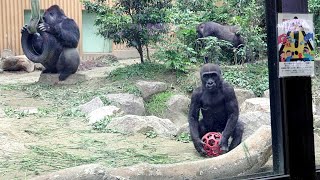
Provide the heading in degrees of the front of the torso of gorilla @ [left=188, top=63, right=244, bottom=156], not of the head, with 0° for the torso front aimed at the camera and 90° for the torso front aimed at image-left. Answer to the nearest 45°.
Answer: approximately 0°

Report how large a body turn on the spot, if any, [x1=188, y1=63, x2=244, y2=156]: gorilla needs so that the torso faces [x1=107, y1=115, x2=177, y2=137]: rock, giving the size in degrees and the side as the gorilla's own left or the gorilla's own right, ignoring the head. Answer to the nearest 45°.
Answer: approximately 135° to the gorilla's own right

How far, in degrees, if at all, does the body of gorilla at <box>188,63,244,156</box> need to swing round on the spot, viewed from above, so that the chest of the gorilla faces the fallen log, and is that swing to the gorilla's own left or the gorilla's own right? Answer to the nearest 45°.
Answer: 0° — it already faces it

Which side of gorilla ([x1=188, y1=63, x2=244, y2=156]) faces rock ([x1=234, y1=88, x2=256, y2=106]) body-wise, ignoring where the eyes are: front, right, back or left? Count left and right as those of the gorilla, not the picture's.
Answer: back

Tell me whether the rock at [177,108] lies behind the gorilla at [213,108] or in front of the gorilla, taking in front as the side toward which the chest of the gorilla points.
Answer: behind

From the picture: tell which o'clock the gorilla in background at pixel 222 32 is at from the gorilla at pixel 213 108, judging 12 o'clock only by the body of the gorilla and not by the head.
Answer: The gorilla in background is roughly at 6 o'clock from the gorilla.

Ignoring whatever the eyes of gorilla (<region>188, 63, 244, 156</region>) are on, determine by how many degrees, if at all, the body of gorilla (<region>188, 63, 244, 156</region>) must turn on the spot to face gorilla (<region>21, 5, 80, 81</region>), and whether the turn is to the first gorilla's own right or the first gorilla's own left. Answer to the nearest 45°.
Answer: approximately 135° to the first gorilla's own right

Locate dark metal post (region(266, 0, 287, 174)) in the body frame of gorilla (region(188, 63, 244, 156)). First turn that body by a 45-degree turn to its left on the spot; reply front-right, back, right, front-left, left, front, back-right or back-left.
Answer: front-right

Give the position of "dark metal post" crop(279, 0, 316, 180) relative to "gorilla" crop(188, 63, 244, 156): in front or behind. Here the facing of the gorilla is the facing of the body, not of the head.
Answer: in front

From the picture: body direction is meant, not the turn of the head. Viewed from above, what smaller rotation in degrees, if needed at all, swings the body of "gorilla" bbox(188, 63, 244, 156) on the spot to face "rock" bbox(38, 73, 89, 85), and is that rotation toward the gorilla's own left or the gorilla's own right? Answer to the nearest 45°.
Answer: approximately 135° to the gorilla's own right
